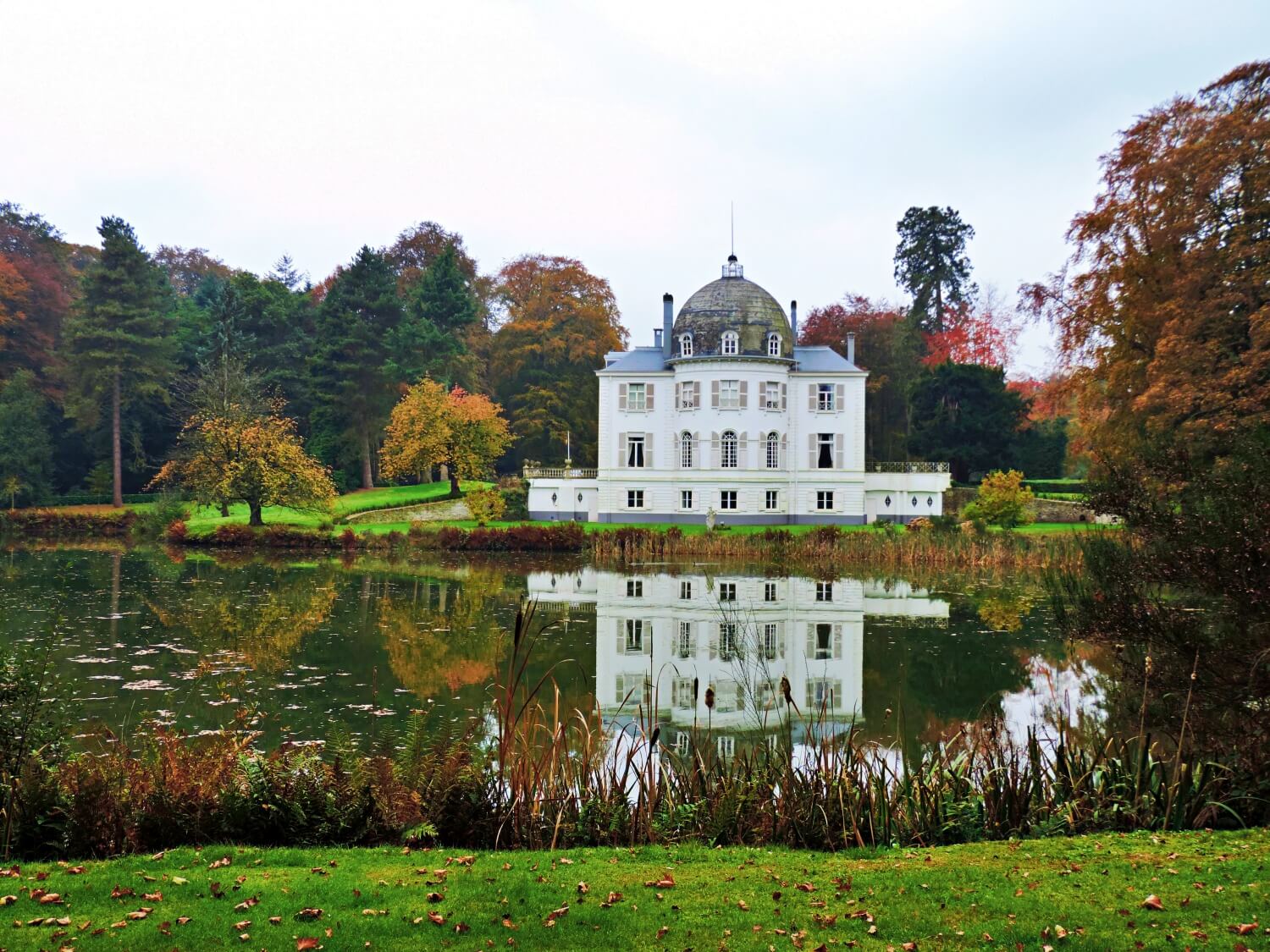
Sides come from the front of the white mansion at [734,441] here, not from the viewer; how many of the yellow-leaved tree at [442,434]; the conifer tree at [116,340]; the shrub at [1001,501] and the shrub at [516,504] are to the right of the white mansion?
3

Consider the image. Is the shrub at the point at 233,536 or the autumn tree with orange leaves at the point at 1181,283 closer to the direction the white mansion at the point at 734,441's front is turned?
the autumn tree with orange leaves

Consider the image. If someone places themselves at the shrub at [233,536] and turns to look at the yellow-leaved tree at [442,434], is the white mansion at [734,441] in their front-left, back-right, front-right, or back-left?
front-right

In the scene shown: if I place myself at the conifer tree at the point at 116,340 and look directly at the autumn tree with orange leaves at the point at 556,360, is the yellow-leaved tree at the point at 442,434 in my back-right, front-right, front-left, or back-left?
front-right

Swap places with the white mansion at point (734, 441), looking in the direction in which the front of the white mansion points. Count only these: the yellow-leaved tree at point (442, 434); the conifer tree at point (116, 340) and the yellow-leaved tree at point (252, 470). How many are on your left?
0

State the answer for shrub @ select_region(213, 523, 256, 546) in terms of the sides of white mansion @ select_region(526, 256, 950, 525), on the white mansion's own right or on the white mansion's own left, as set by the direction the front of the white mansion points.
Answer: on the white mansion's own right

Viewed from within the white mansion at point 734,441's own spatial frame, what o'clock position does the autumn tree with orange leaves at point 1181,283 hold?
The autumn tree with orange leaves is roughly at 11 o'clock from the white mansion.

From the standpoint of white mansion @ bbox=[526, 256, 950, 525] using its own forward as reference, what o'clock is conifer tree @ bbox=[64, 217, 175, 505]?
The conifer tree is roughly at 3 o'clock from the white mansion.

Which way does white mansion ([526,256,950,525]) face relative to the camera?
toward the camera

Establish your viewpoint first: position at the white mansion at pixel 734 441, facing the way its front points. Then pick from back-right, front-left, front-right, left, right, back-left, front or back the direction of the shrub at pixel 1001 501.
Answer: front-left

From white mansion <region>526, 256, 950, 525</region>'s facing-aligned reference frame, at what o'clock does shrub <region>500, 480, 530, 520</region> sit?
The shrub is roughly at 3 o'clock from the white mansion.

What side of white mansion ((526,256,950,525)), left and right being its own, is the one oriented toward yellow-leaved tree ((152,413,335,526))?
right

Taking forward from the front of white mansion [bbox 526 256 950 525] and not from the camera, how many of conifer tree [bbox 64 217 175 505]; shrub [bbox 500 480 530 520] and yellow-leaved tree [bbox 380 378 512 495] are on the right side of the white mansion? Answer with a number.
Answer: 3
